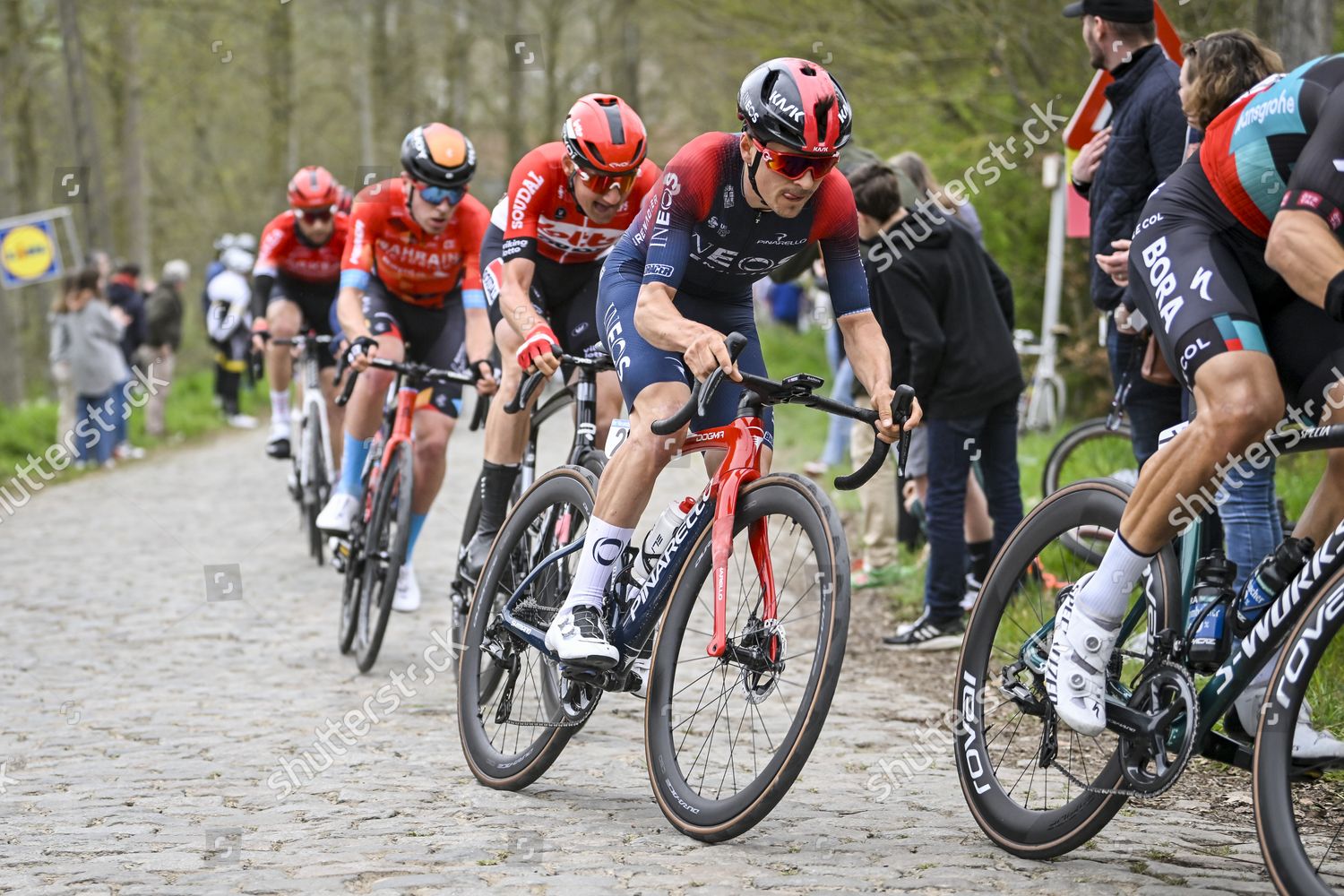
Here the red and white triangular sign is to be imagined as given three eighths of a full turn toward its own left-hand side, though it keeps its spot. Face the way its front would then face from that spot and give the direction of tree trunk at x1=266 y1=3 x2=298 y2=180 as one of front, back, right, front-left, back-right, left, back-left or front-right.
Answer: left

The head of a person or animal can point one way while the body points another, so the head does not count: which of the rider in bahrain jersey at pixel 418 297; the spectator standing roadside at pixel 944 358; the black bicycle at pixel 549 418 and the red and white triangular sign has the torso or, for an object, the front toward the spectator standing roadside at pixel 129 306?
the spectator standing roadside at pixel 944 358

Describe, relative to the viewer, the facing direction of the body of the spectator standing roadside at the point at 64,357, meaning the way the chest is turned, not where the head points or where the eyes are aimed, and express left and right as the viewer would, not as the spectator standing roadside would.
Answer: facing to the right of the viewer

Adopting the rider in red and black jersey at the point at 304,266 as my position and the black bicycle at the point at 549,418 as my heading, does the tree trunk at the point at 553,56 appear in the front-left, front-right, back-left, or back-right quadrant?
back-left

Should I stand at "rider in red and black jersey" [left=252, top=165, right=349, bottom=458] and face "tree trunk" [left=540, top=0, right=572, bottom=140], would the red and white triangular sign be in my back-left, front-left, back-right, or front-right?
back-right

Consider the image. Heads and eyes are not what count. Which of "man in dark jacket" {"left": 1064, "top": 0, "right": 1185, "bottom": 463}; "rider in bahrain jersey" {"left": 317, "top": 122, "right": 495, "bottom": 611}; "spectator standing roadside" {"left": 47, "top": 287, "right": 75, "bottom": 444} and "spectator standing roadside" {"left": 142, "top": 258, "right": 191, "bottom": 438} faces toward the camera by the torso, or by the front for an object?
the rider in bahrain jersey

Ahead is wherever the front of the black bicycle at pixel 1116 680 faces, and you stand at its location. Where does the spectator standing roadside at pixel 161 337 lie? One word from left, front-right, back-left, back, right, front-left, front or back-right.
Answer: back

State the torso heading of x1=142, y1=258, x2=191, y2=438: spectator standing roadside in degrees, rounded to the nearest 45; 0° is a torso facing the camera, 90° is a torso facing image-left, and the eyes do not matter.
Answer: approximately 270°

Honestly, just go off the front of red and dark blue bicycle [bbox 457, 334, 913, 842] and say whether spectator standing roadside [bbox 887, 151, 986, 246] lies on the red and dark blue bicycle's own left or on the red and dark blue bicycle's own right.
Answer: on the red and dark blue bicycle's own left

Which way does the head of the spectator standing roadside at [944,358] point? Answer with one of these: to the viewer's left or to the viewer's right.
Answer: to the viewer's left

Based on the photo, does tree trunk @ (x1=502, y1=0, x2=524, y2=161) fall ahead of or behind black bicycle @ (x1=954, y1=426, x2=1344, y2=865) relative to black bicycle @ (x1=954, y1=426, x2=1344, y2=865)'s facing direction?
behind

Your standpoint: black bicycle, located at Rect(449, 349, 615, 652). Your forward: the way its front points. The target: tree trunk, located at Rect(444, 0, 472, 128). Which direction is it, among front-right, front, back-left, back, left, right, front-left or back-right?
back-left

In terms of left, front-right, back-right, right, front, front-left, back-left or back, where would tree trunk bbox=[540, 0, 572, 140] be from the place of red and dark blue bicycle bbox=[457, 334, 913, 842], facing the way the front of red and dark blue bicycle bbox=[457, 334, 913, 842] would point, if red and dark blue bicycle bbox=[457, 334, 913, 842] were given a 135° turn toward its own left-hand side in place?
front

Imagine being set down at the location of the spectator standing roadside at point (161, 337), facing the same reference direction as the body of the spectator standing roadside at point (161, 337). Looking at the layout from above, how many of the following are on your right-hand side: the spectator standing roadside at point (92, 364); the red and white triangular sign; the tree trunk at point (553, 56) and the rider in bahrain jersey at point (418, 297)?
3

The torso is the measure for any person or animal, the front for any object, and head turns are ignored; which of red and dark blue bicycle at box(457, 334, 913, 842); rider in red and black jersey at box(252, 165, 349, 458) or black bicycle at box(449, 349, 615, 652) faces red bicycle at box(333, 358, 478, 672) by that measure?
the rider in red and black jersey

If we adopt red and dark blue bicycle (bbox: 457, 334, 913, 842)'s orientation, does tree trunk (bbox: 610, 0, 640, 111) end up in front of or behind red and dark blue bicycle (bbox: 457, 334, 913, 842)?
behind

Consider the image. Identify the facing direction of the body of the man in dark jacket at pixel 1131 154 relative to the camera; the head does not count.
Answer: to the viewer's left

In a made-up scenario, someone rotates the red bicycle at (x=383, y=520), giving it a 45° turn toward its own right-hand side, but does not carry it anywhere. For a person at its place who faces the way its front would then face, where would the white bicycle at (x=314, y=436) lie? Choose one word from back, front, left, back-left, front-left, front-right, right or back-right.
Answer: back-right
